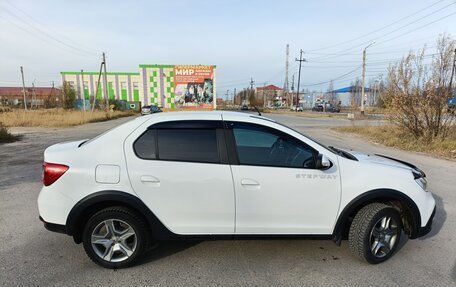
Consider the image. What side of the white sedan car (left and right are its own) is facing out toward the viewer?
right

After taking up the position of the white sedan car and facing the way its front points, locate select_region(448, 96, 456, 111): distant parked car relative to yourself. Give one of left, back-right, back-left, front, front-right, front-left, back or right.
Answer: front-left

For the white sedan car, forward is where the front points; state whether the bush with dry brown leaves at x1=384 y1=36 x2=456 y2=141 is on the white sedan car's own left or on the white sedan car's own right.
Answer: on the white sedan car's own left
